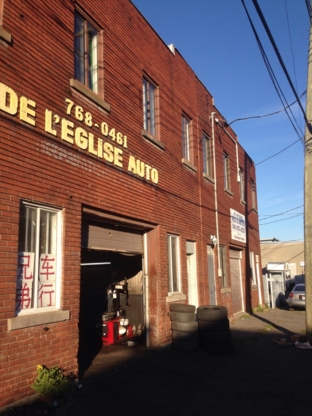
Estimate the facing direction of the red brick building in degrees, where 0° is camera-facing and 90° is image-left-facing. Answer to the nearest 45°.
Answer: approximately 315°

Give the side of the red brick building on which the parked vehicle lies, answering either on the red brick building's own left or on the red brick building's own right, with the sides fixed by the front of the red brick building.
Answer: on the red brick building's own left
